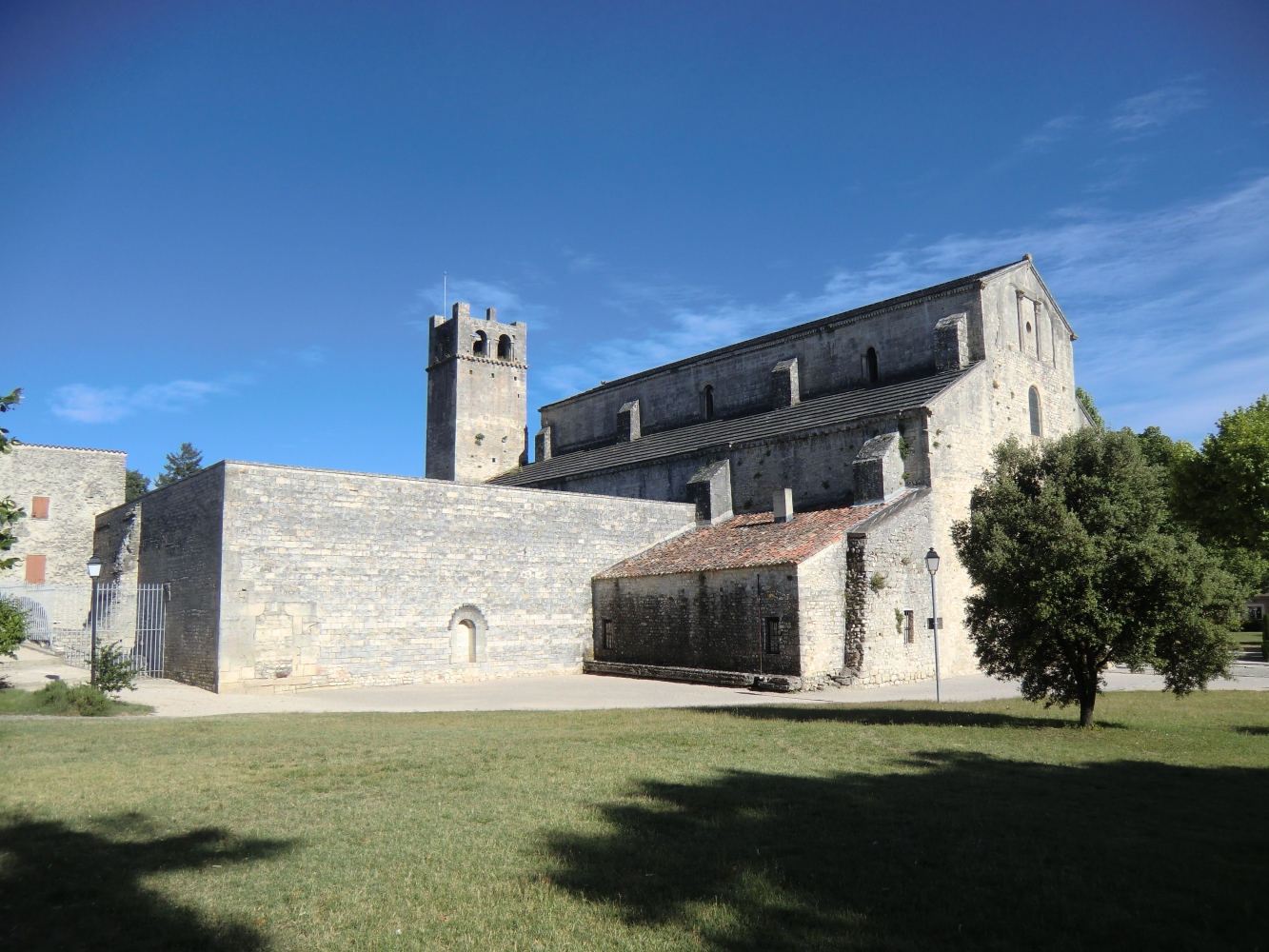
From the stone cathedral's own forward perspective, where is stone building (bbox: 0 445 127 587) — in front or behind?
behind

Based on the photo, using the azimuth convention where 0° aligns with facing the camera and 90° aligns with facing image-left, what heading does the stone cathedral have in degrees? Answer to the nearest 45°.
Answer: approximately 315°

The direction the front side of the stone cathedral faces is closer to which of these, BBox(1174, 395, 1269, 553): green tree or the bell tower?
the green tree

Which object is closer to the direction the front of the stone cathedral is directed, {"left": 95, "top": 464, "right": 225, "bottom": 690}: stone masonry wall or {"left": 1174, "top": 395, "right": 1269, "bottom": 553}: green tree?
the green tree

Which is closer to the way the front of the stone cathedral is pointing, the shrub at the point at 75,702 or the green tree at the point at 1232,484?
the green tree

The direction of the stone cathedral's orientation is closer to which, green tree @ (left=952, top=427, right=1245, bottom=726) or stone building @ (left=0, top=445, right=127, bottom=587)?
the green tree

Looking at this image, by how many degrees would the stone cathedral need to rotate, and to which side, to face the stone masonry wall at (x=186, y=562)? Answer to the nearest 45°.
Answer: approximately 135° to its right

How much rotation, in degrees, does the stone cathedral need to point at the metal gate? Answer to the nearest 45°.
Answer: approximately 135° to its right

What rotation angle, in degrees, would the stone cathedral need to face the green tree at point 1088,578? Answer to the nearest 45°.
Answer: approximately 45° to its right

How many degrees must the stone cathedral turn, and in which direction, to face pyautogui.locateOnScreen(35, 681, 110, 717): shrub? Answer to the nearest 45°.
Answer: approximately 90° to its right
